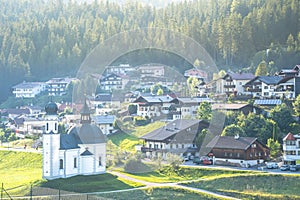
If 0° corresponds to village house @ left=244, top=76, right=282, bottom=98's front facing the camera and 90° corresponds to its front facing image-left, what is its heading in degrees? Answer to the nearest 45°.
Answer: approximately 45°

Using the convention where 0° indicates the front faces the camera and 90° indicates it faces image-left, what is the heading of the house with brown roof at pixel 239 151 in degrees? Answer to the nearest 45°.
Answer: approximately 315°

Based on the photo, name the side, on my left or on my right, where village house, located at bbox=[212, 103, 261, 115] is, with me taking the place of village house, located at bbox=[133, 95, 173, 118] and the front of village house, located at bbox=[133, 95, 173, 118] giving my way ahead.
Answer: on my left

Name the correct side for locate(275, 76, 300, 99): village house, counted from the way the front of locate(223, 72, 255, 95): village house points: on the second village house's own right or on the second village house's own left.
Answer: on the second village house's own left

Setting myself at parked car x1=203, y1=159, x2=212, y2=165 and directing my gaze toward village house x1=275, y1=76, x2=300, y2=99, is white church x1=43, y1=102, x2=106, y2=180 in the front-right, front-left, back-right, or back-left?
back-left

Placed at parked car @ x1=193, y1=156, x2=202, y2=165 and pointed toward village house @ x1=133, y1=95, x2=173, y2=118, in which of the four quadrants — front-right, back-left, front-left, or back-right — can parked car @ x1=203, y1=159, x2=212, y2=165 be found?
back-right

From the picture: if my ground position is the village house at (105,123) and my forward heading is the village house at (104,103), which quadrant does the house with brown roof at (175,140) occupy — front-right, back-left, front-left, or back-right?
back-right

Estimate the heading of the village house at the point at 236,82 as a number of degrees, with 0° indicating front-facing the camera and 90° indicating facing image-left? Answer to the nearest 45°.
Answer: approximately 45°
